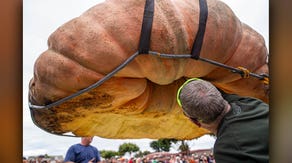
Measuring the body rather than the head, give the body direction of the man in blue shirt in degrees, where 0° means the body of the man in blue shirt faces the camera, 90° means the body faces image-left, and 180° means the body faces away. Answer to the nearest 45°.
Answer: approximately 315°
